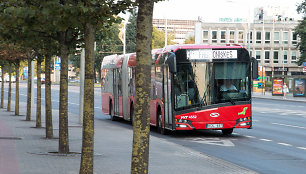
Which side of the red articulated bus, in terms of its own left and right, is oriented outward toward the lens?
front

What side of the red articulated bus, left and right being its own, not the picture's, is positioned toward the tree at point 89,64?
front
